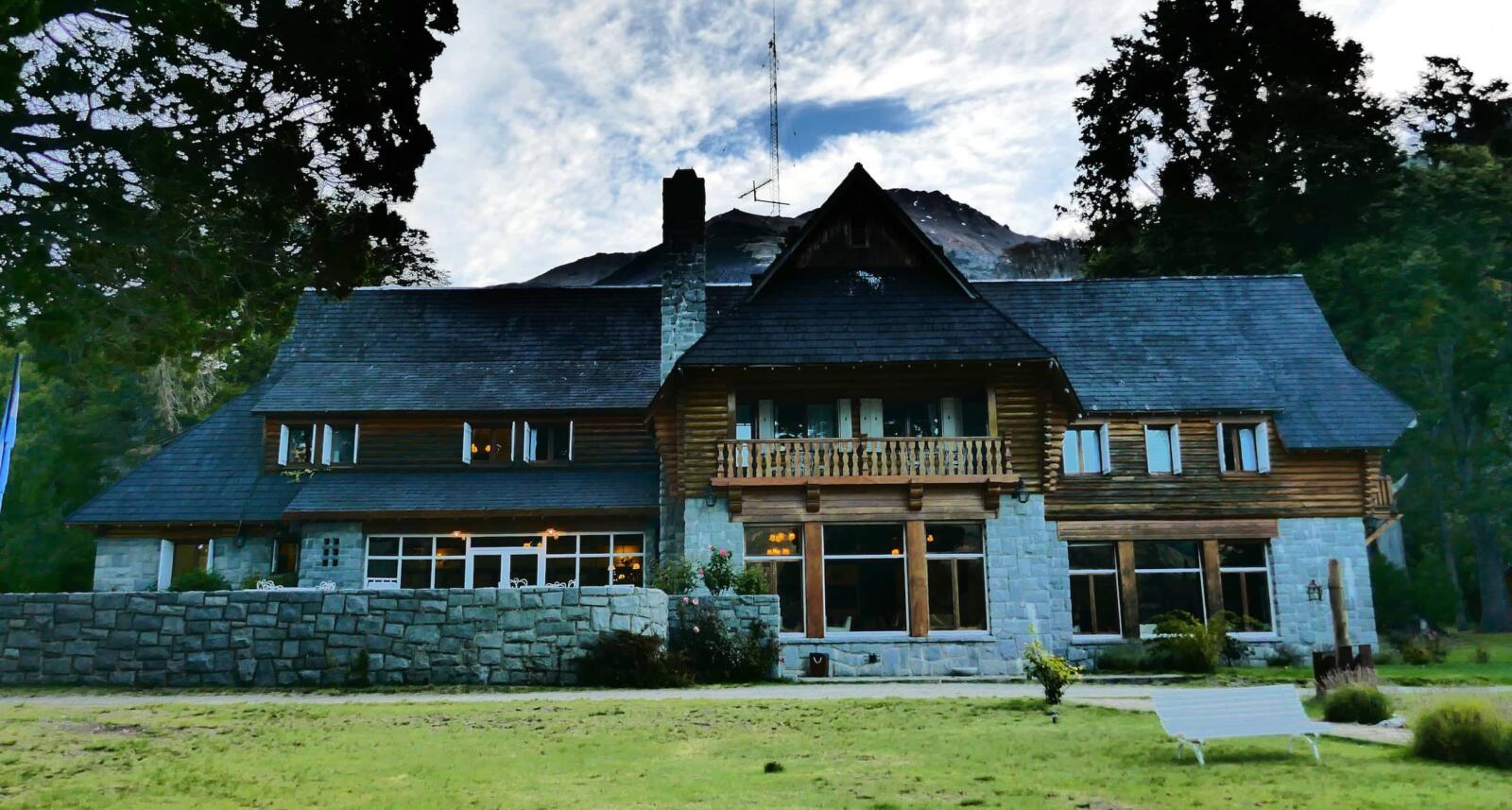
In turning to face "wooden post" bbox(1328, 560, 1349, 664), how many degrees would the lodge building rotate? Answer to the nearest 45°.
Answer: approximately 45° to its left

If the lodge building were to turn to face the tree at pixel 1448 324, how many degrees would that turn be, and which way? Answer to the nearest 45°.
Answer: approximately 135° to its left

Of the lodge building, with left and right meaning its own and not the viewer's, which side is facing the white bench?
front

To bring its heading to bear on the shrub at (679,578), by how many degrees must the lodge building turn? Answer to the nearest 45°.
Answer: approximately 45° to its right

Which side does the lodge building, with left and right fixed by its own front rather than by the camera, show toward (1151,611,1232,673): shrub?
left

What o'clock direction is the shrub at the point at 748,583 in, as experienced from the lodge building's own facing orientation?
The shrub is roughly at 1 o'clock from the lodge building.

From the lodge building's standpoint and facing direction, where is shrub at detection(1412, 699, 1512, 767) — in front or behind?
in front

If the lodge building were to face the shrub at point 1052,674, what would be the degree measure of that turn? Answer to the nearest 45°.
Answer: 0° — it already faces it

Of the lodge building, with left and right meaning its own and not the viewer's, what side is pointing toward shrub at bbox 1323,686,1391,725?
front

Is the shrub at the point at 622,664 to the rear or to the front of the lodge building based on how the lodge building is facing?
to the front

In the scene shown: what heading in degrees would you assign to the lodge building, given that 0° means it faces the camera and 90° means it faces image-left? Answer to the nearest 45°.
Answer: approximately 0°
